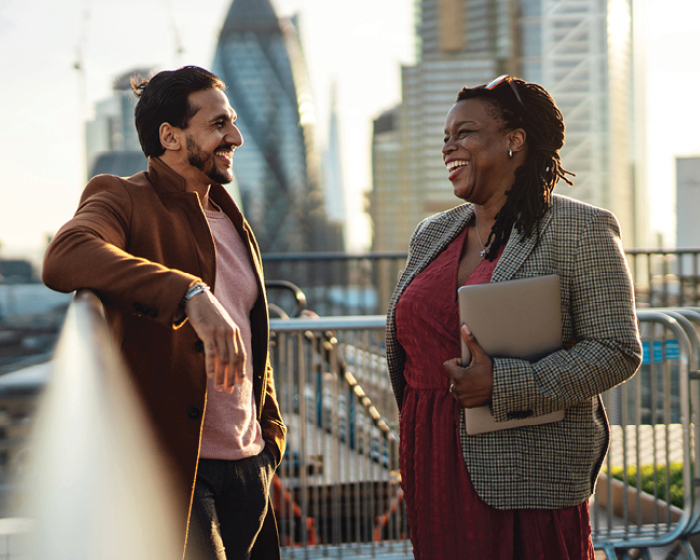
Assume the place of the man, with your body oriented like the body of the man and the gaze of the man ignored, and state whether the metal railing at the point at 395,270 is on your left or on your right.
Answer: on your left

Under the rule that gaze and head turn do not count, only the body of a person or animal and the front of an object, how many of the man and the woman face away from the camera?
0

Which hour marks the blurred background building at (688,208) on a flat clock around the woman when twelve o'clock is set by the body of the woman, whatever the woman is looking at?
The blurred background building is roughly at 5 o'clock from the woman.

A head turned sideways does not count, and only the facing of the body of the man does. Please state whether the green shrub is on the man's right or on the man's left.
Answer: on the man's left

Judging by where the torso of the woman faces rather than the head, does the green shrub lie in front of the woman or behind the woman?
behind

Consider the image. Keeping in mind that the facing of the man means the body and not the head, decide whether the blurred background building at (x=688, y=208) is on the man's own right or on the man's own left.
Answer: on the man's own left

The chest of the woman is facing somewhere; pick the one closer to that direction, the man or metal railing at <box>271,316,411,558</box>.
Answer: the man

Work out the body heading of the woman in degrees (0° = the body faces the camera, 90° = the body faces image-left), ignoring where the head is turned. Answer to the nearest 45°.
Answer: approximately 45°

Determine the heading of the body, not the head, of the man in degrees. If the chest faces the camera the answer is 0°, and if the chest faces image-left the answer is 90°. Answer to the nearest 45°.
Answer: approximately 315°

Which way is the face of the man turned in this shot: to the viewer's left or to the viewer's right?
to the viewer's right
